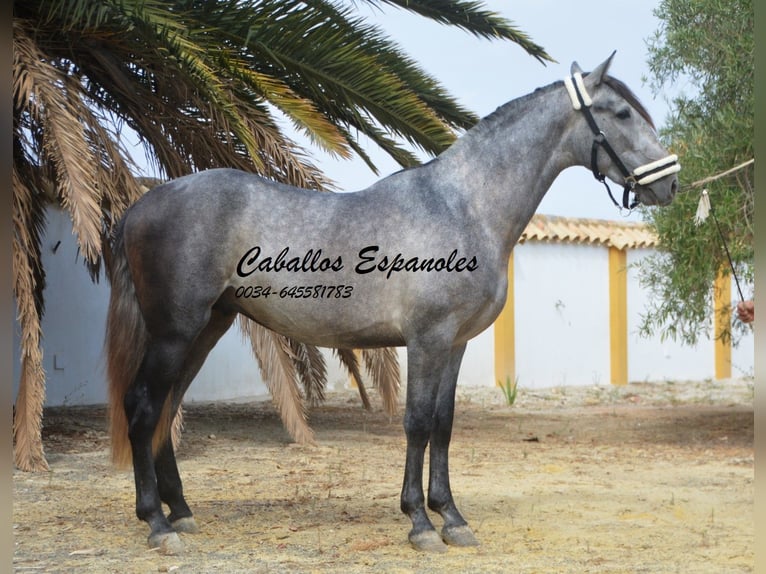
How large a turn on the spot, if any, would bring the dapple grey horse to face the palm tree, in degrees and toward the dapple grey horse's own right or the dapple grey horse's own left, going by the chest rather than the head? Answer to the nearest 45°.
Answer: approximately 135° to the dapple grey horse's own left

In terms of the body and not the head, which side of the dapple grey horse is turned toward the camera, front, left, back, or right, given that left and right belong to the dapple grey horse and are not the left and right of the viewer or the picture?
right
